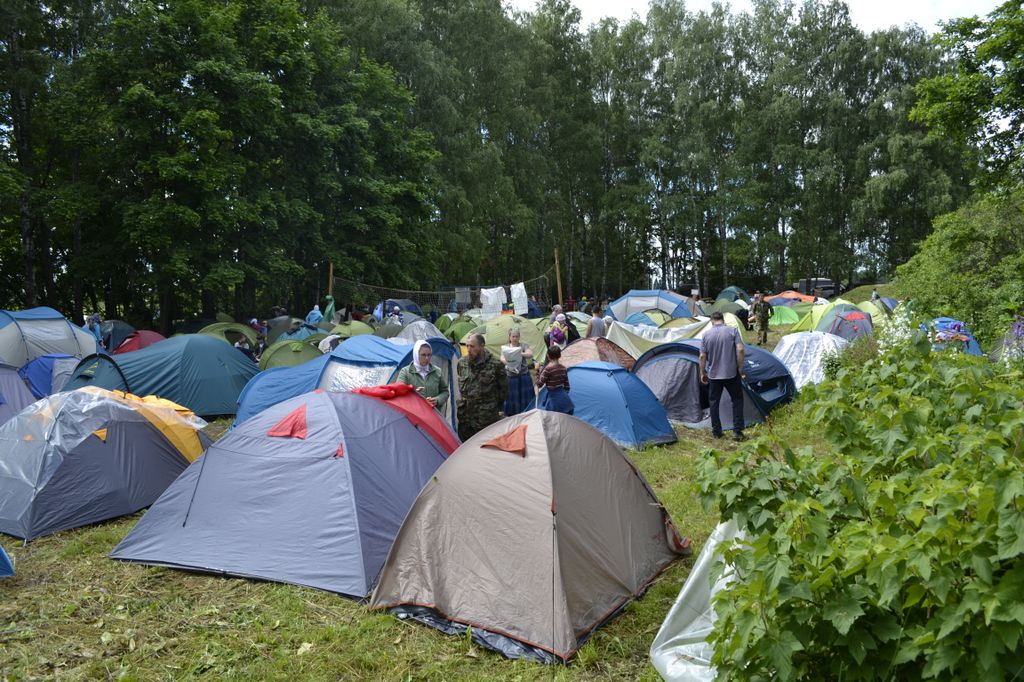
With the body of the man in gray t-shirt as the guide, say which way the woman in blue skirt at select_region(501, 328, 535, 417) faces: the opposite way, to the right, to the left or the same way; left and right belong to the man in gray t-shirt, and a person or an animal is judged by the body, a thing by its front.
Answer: the opposite way

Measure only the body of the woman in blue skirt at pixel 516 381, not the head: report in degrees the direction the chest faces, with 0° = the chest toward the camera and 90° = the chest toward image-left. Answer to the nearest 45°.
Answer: approximately 0°

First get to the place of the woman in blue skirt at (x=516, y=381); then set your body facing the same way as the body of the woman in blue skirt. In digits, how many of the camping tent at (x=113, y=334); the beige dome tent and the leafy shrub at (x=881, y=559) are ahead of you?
2

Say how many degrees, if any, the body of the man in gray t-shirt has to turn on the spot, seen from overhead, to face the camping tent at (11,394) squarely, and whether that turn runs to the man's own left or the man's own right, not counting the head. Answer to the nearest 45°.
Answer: approximately 90° to the man's own left

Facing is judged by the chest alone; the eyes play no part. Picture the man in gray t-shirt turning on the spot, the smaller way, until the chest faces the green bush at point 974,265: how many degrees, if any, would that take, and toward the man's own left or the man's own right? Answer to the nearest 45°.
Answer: approximately 45° to the man's own right

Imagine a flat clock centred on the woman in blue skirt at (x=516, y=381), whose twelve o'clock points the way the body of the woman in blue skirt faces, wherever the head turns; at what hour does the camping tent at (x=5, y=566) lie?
The camping tent is roughly at 2 o'clock from the woman in blue skirt.

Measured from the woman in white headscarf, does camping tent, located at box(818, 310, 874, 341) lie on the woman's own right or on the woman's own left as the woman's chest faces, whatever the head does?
on the woman's own left

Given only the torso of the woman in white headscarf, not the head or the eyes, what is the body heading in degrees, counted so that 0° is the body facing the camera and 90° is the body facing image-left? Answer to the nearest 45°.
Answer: approximately 315°

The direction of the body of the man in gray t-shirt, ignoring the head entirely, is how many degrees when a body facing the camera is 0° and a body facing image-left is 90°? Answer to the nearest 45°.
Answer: approximately 180°

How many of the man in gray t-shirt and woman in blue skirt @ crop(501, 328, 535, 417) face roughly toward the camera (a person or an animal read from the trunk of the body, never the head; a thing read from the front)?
1

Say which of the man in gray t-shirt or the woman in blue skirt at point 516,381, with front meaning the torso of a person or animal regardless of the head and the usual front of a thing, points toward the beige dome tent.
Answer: the woman in blue skirt
